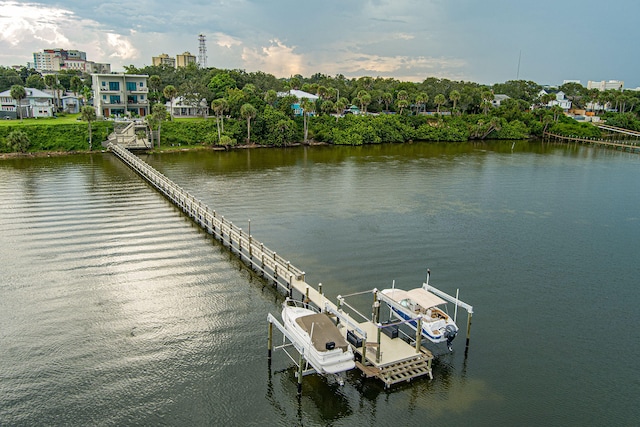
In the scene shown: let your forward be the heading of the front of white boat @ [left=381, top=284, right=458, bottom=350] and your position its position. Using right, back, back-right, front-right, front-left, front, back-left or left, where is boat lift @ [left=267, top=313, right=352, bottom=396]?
left

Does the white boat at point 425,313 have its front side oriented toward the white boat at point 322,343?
no

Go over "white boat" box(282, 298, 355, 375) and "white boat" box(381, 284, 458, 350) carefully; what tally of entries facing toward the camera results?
0

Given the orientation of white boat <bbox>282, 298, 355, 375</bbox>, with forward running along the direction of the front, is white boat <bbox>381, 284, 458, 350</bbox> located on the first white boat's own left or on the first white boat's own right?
on the first white boat's own right

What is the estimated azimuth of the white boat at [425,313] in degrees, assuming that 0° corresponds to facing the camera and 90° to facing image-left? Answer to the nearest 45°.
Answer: approximately 135°

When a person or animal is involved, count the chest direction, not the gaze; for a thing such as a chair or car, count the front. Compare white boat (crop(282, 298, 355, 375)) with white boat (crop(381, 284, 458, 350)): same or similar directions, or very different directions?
same or similar directions

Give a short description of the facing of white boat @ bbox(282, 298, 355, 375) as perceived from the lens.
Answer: facing away from the viewer and to the left of the viewer
